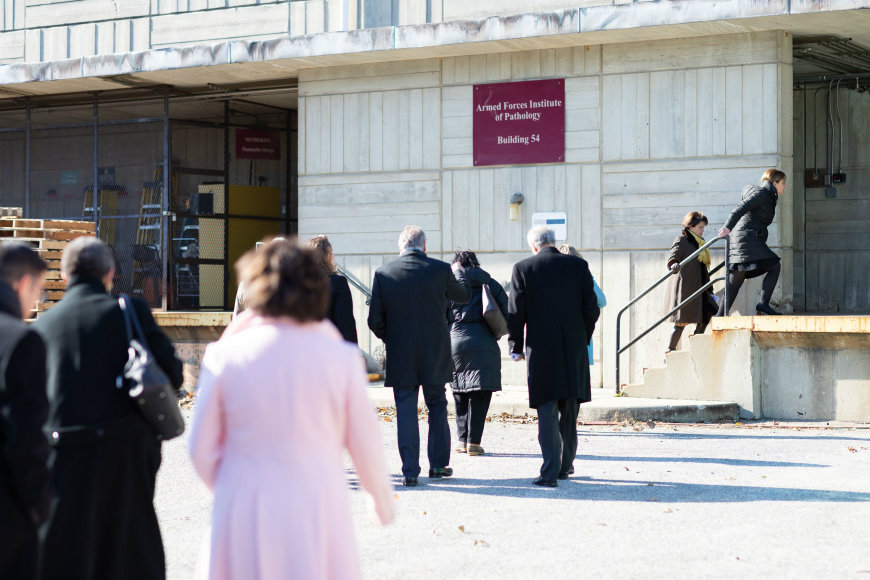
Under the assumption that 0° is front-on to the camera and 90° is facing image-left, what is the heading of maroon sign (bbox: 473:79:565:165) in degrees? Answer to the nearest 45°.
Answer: approximately 0°

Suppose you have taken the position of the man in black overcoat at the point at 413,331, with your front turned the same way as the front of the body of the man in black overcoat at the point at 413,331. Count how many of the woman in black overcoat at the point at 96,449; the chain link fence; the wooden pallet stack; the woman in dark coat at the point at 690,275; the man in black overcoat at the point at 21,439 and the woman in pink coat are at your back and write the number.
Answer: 3

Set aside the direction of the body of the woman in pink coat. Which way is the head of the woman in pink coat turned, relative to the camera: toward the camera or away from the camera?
away from the camera

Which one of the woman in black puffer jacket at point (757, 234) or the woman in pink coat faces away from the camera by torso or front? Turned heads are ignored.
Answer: the woman in pink coat

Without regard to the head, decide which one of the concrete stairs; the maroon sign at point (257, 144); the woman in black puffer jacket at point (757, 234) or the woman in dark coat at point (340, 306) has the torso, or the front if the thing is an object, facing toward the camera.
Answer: the maroon sign

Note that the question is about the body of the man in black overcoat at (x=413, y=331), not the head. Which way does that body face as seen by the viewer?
away from the camera

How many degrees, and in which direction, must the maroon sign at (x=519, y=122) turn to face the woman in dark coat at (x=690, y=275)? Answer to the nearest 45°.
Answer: approximately 45° to its left

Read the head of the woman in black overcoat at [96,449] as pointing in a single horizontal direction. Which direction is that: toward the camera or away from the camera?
away from the camera

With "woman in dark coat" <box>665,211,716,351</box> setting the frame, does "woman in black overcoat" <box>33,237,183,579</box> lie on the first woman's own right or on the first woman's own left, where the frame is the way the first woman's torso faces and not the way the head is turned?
on the first woman's own right

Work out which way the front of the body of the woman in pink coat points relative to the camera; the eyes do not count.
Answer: away from the camera

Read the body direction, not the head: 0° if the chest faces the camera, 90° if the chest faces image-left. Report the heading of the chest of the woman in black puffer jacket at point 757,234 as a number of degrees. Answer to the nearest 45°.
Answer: approximately 270°
